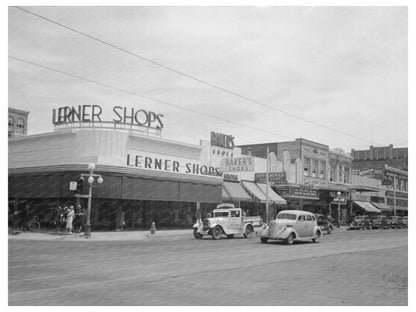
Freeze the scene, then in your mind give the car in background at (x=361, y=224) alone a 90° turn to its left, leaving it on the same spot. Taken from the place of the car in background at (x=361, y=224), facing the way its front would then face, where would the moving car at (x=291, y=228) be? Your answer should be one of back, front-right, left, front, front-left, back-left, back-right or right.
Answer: front-right

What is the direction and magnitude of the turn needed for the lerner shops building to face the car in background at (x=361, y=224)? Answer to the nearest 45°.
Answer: approximately 135° to its left

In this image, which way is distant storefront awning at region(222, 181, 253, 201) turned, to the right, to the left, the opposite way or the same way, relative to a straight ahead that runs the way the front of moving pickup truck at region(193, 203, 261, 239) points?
to the left

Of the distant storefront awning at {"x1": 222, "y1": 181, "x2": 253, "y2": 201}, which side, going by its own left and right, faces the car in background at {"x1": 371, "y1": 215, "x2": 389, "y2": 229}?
left

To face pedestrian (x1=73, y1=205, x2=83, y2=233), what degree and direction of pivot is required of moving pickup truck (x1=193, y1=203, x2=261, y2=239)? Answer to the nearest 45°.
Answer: approximately 45° to its right

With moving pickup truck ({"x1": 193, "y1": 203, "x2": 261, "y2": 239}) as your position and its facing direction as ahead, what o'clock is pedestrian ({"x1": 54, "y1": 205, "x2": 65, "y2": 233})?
The pedestrian is roughly at 1 o'clock from the moving pickup truck.

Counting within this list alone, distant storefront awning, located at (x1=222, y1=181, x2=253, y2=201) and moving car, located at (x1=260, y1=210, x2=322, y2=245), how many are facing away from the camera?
0
